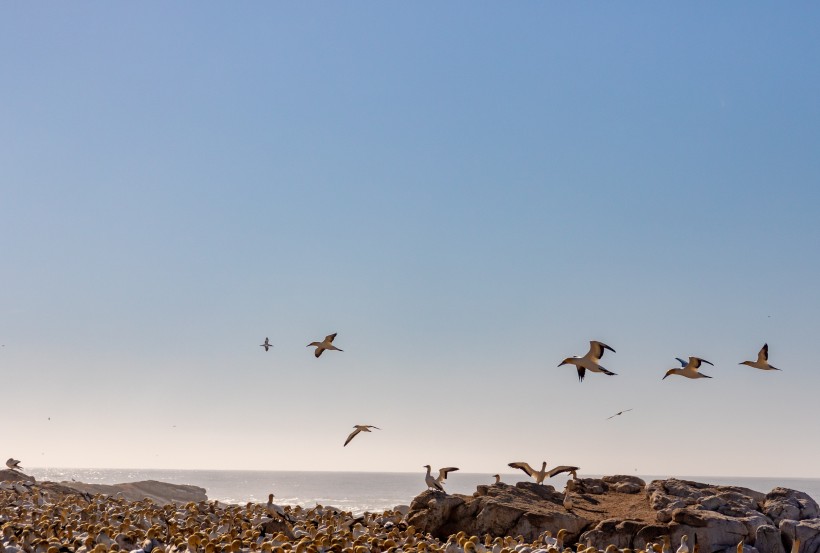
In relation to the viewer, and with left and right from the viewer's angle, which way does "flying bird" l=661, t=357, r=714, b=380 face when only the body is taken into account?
facing to the left of the viewer

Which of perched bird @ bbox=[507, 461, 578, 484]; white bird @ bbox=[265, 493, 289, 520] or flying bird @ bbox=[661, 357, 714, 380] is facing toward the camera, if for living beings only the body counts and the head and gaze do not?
the perched bird

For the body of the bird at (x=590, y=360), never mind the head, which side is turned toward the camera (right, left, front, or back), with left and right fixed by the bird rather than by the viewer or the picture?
left

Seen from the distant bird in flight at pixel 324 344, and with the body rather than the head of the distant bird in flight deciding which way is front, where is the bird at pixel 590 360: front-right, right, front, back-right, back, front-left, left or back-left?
back-left

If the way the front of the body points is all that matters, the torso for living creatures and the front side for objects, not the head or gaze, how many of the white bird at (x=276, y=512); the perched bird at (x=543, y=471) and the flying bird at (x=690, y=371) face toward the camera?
1

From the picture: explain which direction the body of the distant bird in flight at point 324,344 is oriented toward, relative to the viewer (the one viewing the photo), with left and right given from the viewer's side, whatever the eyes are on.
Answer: facing to the left of the viewer
